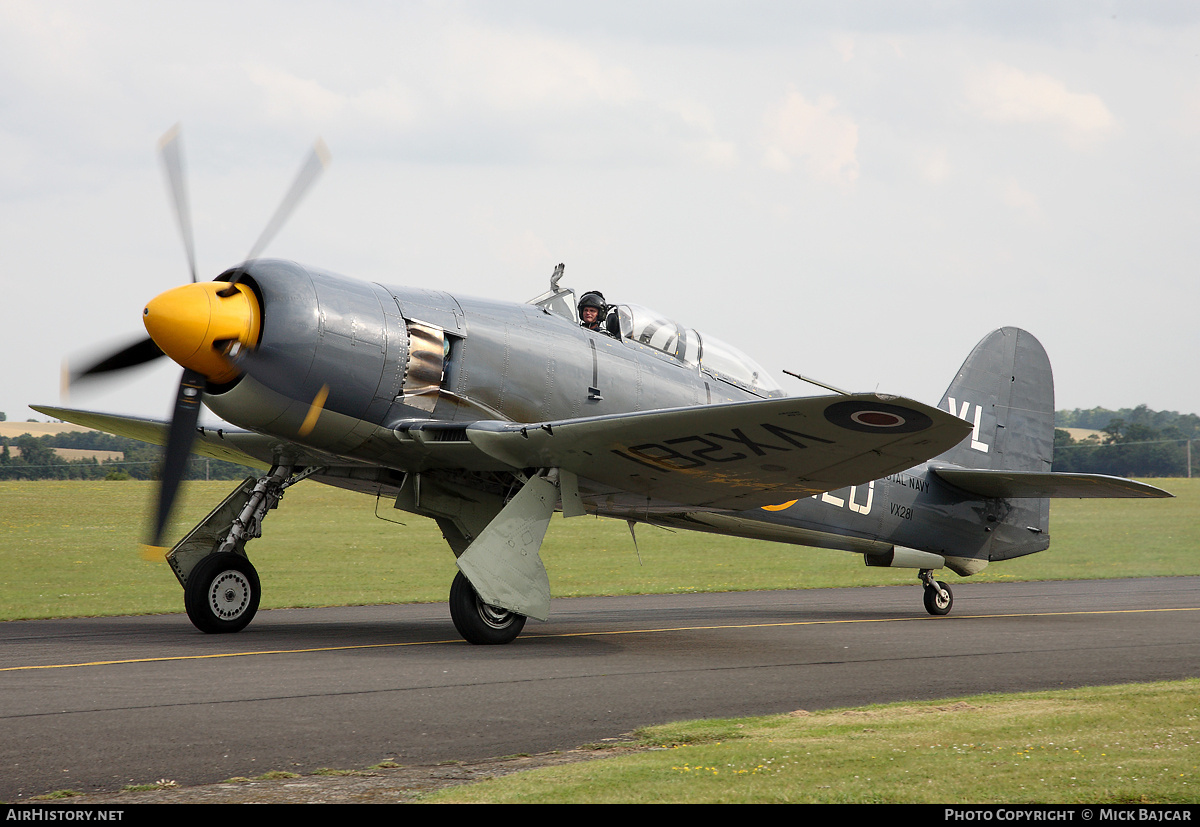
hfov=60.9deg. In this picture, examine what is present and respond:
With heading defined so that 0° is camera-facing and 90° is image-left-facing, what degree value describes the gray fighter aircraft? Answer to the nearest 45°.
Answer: approximately 45°

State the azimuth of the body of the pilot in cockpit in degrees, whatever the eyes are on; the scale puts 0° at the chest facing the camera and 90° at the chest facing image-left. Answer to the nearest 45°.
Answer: approximately 45°
